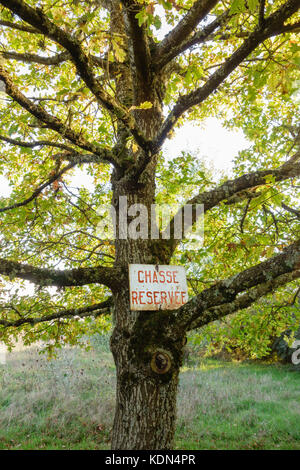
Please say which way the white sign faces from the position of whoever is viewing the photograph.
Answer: facing the viewer
